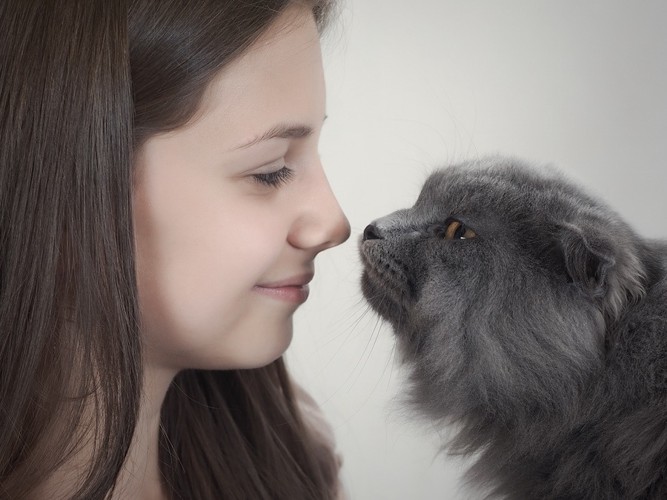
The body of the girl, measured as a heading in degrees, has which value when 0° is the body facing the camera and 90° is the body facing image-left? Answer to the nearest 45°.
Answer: approximately 270°

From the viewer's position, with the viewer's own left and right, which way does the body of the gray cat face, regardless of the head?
facing to the left of the viewer

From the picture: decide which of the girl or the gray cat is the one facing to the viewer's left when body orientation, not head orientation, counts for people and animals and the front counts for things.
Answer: the gray cat

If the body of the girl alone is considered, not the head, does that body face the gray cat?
yes

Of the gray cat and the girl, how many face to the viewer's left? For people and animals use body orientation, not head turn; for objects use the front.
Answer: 1

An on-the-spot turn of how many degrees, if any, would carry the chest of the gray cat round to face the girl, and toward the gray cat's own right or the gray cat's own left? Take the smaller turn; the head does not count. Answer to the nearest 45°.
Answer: approximately 45° to the gray cat's own left

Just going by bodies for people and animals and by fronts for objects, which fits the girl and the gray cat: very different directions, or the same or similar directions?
very different directions
